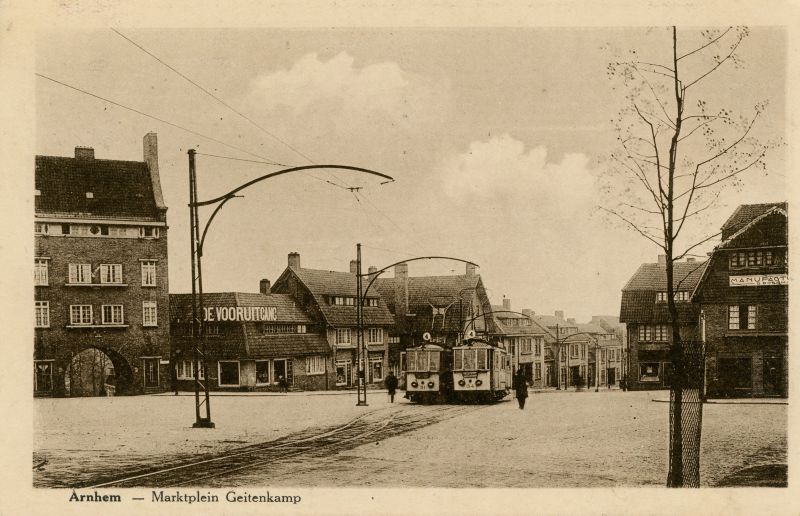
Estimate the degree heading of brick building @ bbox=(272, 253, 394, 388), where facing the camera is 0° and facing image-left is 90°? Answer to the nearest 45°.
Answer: approximately 315°

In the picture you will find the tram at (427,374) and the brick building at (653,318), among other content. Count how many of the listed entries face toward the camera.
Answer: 2

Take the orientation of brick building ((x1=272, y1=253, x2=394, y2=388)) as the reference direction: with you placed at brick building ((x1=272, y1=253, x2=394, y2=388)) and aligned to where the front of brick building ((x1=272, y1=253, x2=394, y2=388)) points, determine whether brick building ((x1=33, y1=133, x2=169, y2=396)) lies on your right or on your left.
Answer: on your right

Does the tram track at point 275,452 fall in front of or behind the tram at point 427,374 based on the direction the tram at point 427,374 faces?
in front

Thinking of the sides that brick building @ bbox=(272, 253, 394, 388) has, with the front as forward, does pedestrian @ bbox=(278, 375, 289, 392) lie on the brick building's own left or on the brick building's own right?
on the brick building's own right

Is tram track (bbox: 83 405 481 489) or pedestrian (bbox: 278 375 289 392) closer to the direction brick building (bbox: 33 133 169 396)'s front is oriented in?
the tram track

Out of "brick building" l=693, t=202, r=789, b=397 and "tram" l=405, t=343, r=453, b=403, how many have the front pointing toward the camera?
2
